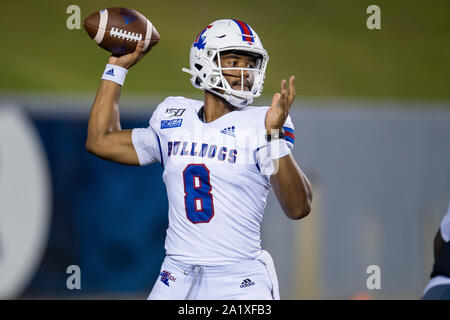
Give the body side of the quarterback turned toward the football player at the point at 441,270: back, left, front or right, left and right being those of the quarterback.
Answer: left

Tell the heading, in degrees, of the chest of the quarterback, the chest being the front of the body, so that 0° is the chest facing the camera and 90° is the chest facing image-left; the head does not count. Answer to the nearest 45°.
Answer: approximately 0°
